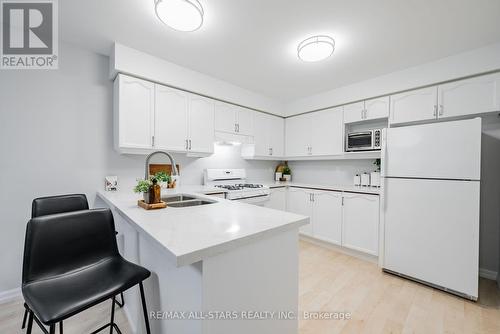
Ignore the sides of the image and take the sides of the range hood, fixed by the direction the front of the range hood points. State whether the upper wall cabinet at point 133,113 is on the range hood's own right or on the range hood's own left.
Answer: on the range hood's own right

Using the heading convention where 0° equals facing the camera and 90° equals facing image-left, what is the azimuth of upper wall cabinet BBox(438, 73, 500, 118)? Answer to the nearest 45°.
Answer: approximately 45°

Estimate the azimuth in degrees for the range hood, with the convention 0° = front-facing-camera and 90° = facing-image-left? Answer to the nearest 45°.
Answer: approximately 315°
